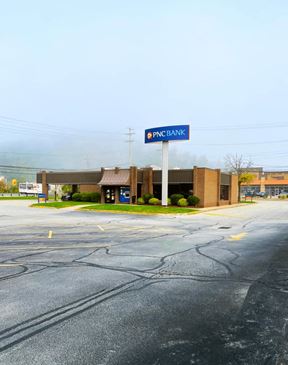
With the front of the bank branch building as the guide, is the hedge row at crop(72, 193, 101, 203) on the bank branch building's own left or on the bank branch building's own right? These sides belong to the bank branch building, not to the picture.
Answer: on the bank branch building's own right

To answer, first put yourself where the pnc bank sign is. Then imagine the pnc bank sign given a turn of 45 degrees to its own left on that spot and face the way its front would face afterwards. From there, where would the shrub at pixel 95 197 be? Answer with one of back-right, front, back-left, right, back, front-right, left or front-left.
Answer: back-right

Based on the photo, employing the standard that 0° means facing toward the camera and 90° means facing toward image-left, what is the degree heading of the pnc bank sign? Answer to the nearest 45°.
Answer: approximately 45°

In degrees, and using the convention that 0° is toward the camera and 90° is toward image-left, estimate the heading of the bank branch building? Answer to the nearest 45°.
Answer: approximately 45°

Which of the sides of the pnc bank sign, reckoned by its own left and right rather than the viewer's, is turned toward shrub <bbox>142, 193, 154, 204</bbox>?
right

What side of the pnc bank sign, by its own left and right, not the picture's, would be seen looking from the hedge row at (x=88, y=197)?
right
